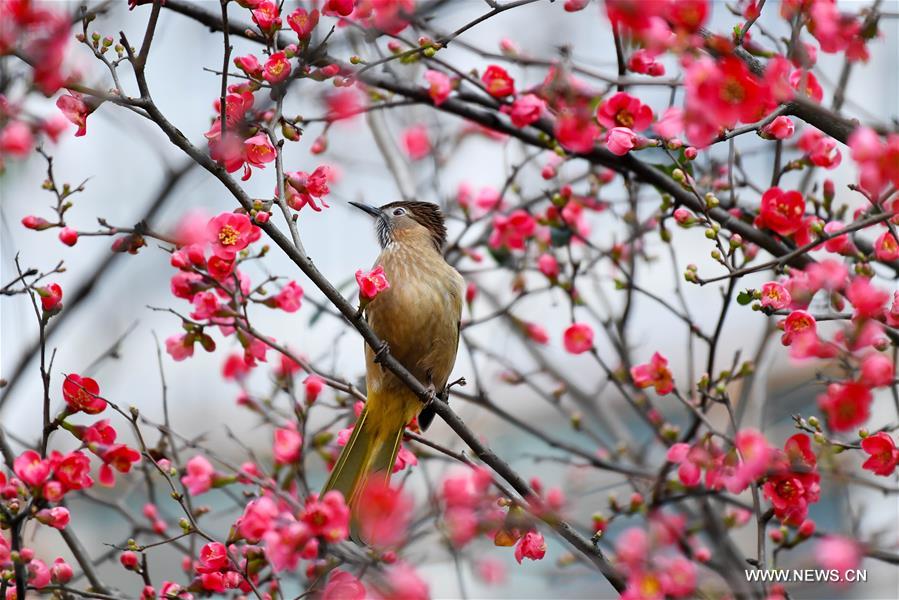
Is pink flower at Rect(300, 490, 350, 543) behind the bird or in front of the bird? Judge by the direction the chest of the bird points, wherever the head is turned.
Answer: in front

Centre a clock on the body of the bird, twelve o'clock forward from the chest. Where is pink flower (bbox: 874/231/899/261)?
The pink flower is roughly at 9 o'clock from the bird.

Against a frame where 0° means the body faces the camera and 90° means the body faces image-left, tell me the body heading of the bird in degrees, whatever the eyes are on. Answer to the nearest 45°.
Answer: approximately 45°

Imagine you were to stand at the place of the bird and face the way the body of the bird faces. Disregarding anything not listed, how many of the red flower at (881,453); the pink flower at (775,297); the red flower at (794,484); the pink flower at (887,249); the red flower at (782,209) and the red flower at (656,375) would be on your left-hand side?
6

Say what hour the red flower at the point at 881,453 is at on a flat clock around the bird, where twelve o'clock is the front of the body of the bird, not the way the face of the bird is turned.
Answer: The red flower is roughly at 9 o'clock from the bird.

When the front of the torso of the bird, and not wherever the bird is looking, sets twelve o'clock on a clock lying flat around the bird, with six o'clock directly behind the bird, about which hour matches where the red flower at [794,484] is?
The red flower is roughly at 9 o'clock from the bird.

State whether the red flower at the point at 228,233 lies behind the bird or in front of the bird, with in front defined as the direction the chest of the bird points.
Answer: in front

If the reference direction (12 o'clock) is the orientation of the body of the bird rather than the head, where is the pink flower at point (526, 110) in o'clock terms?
The pink flower is roughly at 8 o'clock from the bird.

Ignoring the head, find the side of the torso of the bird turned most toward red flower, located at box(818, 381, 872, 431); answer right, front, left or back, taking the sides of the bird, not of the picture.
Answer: left

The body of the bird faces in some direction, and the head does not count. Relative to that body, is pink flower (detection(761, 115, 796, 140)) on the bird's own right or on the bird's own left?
on the bird's own left

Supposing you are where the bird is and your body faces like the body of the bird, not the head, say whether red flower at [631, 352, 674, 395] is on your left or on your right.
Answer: on your left

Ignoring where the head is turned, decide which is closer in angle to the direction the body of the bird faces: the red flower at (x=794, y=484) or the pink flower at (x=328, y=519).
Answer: the pink flower
